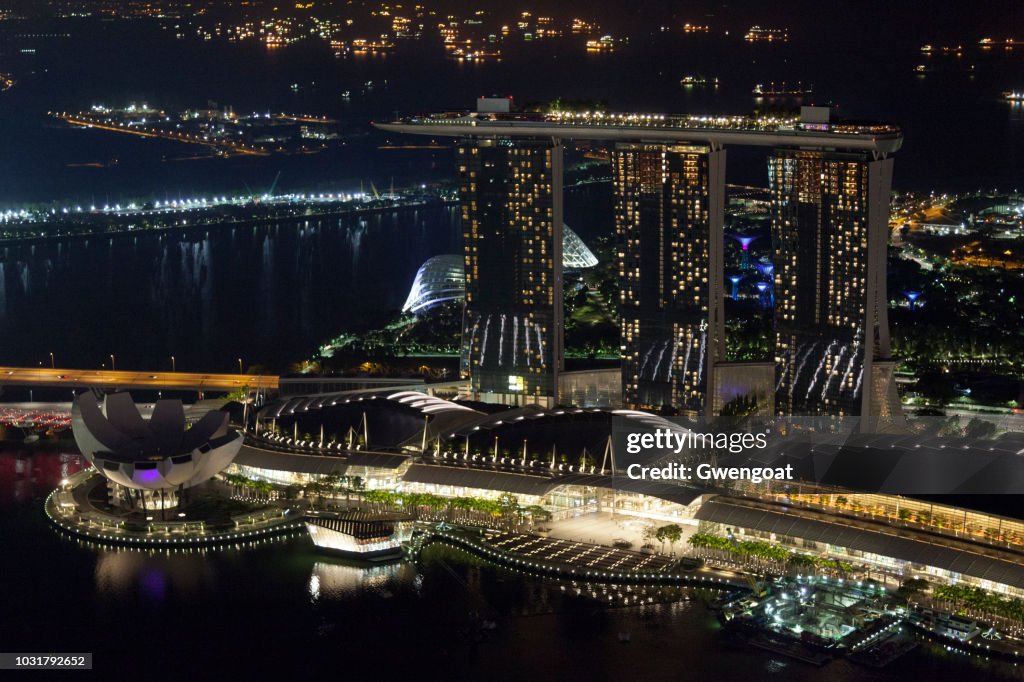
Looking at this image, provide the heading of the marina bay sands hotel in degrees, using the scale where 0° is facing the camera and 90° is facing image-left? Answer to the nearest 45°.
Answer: approximately 0°

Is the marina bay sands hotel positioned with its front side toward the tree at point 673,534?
yes
